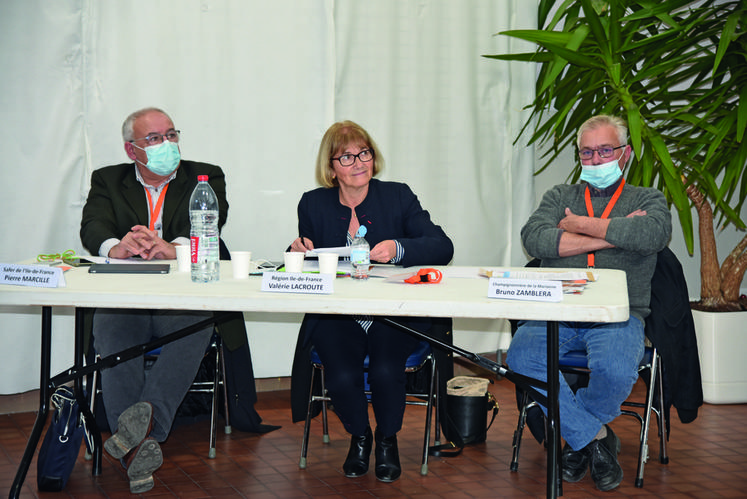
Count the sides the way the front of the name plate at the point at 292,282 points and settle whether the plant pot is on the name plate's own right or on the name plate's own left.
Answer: on the name plate's own left

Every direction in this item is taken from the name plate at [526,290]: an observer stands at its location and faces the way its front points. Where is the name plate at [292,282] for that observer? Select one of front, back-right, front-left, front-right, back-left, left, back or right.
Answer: right

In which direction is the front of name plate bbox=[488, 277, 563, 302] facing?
toward the camera

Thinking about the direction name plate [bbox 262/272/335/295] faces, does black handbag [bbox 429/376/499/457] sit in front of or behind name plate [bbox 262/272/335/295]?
behind

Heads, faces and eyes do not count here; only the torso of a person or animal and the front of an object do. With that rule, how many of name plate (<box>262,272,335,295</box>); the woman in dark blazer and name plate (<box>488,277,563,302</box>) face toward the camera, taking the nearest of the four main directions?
3

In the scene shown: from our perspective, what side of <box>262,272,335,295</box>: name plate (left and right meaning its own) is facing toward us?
front

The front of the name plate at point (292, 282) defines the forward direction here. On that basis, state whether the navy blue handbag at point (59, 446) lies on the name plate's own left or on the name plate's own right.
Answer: on the name plate's own right
